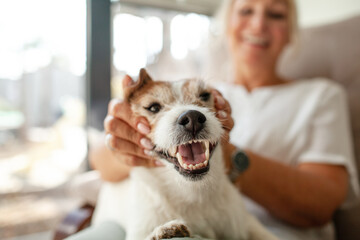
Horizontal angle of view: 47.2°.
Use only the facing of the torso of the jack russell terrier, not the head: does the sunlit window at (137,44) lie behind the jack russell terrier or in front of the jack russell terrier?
behind

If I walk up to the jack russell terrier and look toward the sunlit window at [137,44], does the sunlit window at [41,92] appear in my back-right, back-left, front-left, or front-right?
front-left

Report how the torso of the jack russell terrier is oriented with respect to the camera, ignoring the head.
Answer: toward the camera

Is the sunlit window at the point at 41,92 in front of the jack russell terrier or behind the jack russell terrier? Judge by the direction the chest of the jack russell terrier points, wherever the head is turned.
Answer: behind
